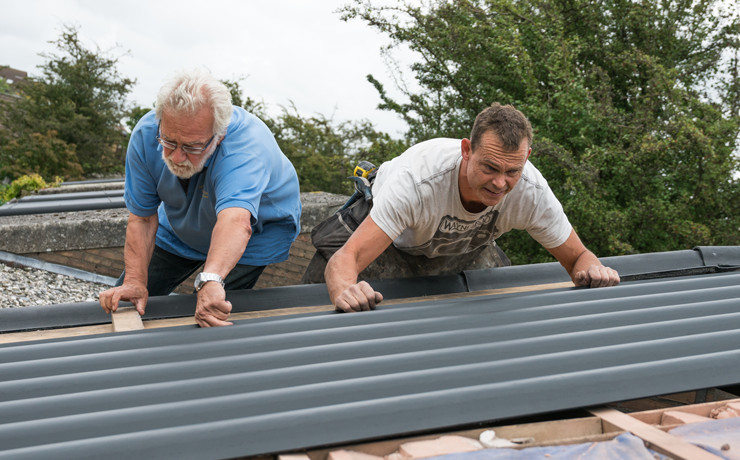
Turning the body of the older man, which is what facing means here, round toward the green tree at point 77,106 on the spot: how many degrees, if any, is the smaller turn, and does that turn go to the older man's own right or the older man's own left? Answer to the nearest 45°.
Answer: approximately 135° to the older man's own right

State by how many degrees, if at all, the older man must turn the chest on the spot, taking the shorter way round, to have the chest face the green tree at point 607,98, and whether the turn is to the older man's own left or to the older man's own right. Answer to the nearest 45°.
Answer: approximately 180°

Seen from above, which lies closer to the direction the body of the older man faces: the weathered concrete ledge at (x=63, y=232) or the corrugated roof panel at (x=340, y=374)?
the corrugated roof panel

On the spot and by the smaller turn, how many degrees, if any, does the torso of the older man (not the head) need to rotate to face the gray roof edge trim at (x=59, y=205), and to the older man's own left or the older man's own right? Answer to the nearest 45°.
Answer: approximately 135° to the older man's own right

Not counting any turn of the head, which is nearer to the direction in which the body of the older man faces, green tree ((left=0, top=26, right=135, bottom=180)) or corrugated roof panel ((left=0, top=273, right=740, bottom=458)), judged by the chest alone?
the corrugated roof panel
